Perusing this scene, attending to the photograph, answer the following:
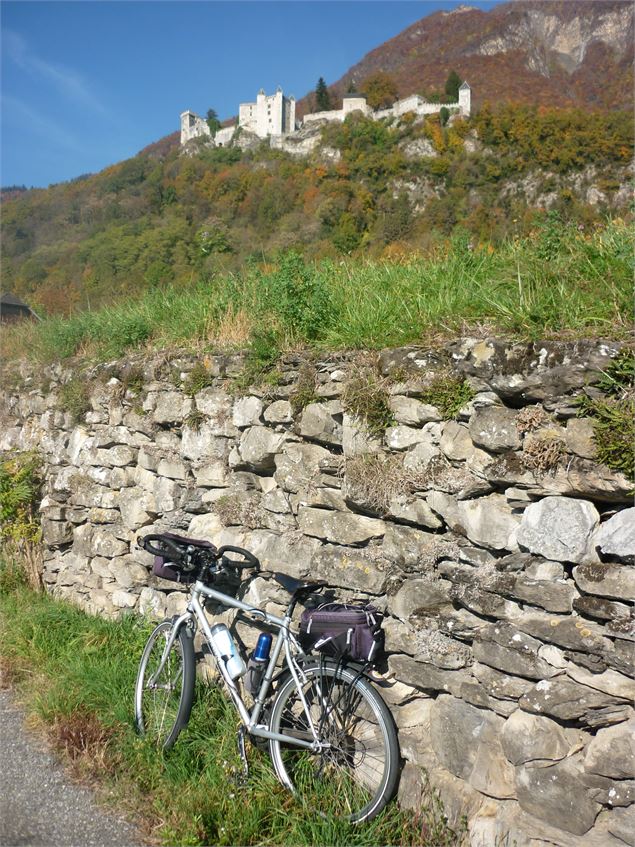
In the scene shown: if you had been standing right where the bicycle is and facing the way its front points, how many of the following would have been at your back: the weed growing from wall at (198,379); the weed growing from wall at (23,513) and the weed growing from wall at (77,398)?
0

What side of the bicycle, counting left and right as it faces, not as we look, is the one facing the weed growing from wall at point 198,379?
front

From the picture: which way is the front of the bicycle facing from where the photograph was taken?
facing away from the viewer and to the left of the viewer

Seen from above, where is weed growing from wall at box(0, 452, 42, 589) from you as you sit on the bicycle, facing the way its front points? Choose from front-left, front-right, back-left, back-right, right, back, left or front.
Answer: front

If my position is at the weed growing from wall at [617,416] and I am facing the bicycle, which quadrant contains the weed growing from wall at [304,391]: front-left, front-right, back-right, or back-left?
front-right
